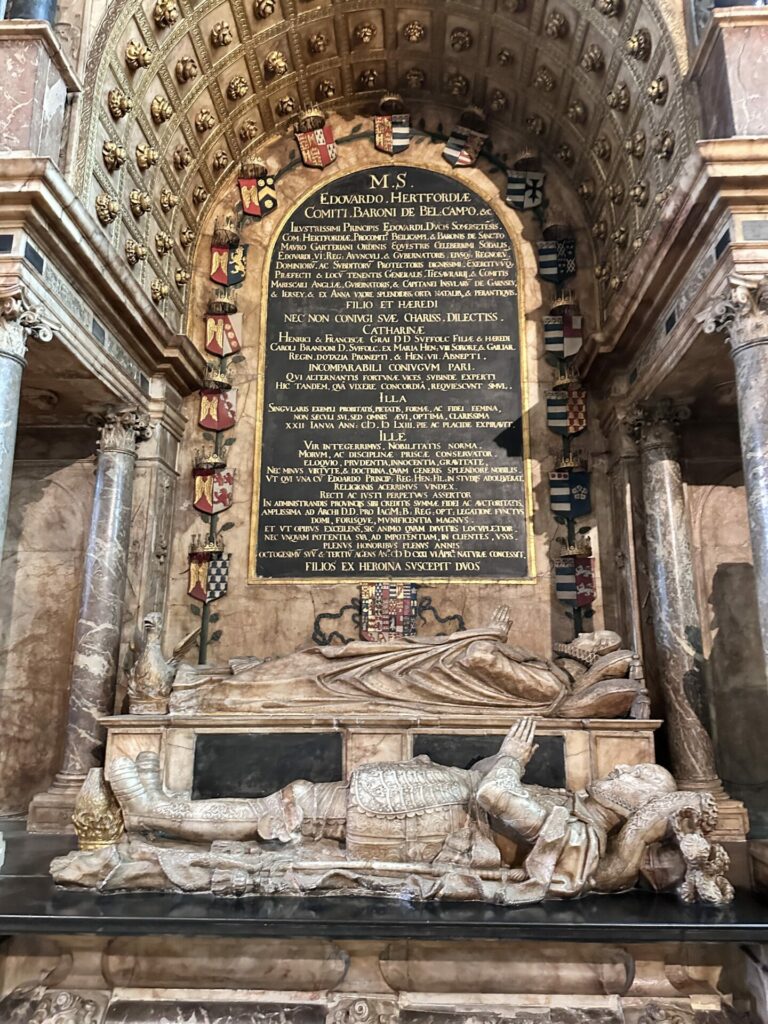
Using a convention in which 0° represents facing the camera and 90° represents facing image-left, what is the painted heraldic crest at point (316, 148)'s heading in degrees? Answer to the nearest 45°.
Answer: approximately 0°

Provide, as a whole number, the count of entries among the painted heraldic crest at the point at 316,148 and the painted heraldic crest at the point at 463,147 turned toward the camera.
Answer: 2

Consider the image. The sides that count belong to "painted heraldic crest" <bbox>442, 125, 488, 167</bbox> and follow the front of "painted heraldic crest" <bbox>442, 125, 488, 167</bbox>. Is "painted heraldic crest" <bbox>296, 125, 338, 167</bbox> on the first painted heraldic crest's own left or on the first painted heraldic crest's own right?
on the first painted heraldic crest's own right
